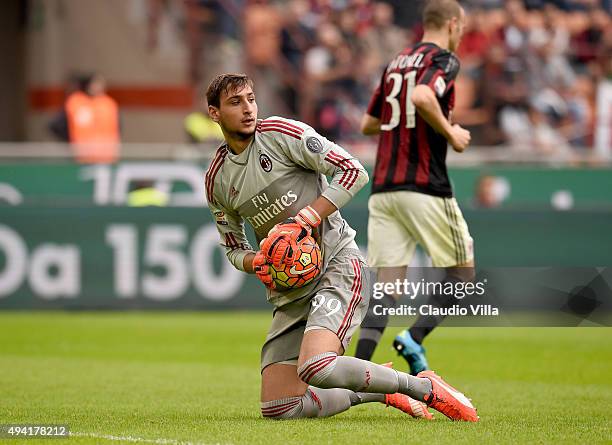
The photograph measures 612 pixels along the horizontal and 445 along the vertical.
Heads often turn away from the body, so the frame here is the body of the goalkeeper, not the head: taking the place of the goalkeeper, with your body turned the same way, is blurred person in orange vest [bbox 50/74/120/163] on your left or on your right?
on your right

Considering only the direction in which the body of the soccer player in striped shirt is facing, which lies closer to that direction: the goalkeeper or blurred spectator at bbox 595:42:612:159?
the blurred spectator

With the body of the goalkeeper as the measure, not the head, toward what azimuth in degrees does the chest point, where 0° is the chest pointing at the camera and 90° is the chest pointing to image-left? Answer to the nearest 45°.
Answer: approximately 45°

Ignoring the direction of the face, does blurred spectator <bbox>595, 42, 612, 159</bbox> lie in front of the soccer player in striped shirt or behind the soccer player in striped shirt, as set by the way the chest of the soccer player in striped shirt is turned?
in front

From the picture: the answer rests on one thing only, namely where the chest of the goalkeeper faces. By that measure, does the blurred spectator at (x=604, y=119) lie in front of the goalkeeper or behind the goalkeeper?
behind

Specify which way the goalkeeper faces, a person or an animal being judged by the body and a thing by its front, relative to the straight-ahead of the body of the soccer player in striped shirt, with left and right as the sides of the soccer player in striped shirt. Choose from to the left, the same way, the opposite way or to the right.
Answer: the opposite way

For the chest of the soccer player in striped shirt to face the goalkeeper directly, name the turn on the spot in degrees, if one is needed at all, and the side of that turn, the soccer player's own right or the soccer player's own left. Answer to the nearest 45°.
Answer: approximately 180°

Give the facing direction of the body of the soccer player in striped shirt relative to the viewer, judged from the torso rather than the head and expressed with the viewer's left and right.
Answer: facing away from the viewer and to the right of the viewer
